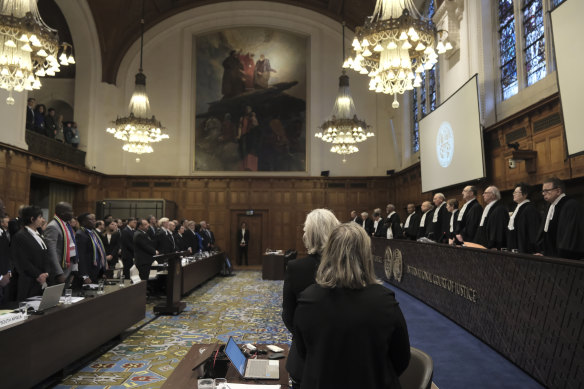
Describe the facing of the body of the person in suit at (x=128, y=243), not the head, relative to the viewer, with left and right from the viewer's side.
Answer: facing to the right of the viewer

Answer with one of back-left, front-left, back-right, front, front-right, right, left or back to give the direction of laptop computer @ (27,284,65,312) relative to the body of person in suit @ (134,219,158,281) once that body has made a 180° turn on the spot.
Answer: left

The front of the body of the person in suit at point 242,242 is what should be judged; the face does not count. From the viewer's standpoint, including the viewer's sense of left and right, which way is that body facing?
facing the viewer

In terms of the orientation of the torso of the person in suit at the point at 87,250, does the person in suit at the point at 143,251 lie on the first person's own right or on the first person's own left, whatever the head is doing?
on the first person's own left

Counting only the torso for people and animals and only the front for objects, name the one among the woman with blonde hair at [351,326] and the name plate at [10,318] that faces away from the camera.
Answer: the woman with blonde hair

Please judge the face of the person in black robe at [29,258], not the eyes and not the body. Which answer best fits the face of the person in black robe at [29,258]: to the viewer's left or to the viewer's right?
to the viewer's right

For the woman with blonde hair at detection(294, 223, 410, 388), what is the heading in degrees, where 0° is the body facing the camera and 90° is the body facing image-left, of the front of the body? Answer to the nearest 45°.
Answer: approximately 180°

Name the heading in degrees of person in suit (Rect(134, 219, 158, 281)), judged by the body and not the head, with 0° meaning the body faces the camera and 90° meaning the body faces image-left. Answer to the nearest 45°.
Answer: approximately 270°

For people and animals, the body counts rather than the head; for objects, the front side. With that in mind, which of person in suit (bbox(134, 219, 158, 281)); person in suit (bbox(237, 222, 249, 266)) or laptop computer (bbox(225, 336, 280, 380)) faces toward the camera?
person in suit (bbox(237, 222, 249, 266))

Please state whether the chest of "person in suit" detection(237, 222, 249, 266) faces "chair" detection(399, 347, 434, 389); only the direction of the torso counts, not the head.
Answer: yes

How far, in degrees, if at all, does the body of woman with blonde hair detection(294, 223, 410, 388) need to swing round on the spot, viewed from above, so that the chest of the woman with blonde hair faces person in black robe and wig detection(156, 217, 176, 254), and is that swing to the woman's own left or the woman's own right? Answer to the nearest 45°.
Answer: approximately 45° to the woman's own left

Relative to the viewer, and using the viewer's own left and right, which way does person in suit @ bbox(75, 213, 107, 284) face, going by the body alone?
facing the viewer and to the right of the viewer

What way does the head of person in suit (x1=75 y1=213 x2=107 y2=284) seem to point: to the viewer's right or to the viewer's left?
to the viewer's right

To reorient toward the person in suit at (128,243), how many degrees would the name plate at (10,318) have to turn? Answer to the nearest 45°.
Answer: approximately 135° to its left

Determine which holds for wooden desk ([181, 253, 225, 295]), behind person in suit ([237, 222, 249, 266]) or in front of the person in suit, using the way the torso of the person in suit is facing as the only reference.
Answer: in front

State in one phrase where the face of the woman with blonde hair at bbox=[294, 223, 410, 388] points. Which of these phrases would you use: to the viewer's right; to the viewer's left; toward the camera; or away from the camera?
away from the camera

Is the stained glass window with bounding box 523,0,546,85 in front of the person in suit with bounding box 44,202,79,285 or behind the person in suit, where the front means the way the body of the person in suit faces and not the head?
in front
